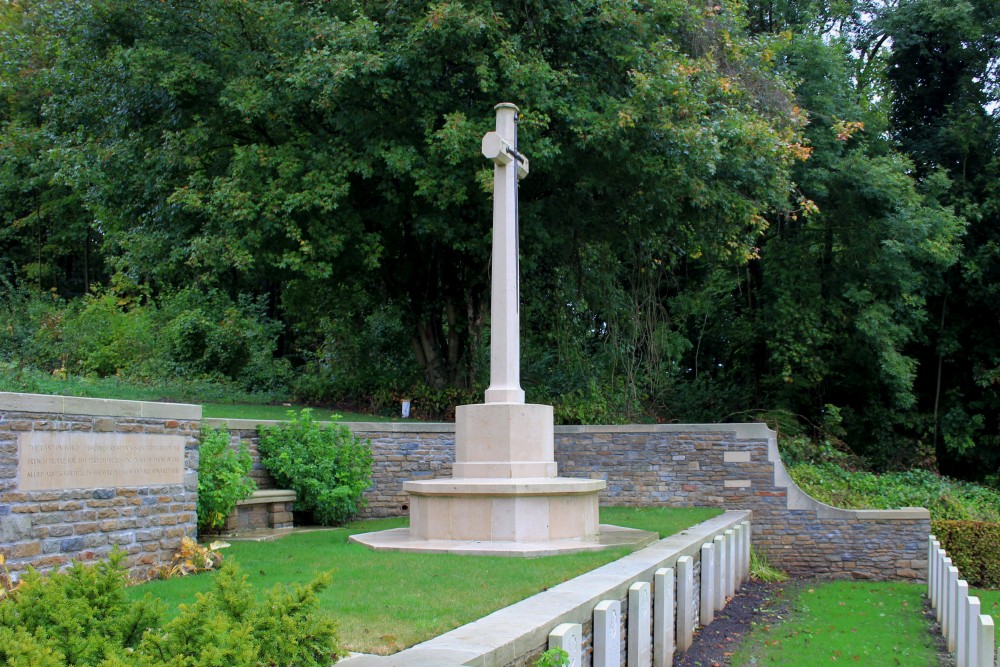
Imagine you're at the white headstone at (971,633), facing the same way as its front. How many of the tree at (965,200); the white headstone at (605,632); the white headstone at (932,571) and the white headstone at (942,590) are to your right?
3

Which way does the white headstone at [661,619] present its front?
to the viewer's right

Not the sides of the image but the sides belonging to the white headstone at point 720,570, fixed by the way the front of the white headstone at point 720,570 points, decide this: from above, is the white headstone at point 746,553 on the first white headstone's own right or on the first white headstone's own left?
on the first white headstone's own left

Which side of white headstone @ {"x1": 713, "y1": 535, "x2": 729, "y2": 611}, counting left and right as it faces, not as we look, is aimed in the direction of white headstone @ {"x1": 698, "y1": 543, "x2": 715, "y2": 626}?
right

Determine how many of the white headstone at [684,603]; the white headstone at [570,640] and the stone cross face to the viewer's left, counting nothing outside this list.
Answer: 0

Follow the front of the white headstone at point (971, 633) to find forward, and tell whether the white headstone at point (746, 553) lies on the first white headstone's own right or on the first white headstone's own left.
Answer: on the first white headstone's own right

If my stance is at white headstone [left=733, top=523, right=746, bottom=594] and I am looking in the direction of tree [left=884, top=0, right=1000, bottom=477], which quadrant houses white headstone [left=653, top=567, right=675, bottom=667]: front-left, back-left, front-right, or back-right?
back-right

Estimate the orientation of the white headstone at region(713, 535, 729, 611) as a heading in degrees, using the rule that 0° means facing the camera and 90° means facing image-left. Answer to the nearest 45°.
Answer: approximately 270°

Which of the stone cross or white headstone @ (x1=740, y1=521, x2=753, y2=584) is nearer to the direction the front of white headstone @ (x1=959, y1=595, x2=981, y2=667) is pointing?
the stone cross

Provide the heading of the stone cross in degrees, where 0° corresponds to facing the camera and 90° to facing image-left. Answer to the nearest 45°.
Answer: approximately 270°

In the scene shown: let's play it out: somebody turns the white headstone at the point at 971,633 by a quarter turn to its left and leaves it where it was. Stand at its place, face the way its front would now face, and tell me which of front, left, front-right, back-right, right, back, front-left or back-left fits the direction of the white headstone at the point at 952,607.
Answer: back

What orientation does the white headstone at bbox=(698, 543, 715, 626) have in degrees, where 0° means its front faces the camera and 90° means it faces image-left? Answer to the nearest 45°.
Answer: approximately 315°

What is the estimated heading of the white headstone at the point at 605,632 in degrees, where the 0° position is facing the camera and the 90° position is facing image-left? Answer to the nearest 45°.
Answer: approximately 270°

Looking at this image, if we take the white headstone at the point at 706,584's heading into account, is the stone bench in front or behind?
behind
